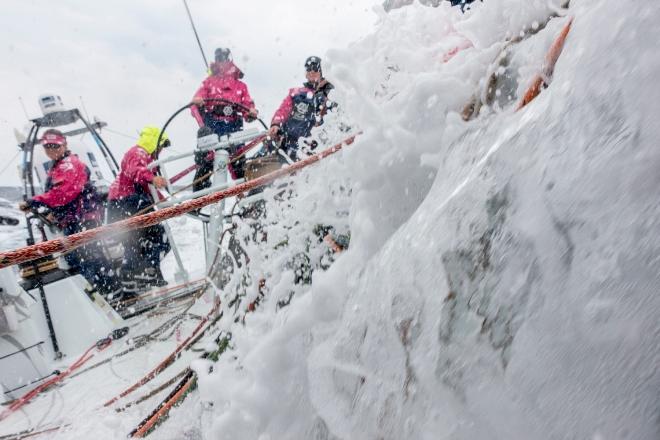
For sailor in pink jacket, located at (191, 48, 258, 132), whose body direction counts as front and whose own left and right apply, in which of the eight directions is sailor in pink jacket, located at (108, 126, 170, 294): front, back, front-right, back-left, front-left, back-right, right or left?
right

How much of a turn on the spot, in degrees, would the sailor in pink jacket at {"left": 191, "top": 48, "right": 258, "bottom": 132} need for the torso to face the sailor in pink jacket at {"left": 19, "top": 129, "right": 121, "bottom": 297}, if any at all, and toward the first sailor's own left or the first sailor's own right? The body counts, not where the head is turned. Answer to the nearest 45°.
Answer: approximately 90° to the first sailor's own right

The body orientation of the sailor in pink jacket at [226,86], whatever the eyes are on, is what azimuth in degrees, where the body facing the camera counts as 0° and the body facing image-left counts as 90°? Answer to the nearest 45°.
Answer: approximately 0°

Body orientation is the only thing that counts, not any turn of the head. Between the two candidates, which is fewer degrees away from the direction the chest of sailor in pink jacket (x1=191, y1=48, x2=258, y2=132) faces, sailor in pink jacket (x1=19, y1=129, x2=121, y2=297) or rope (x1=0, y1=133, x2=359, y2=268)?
the rope

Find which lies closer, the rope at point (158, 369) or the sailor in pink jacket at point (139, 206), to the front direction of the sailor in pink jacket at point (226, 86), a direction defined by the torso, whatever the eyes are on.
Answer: the rope

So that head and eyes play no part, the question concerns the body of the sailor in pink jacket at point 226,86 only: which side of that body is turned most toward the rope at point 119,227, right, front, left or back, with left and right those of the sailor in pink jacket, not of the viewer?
front

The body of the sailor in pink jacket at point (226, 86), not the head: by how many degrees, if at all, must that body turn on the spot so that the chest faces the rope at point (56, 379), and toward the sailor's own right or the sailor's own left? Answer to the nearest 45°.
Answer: approximately 45° to the sailor's own right
